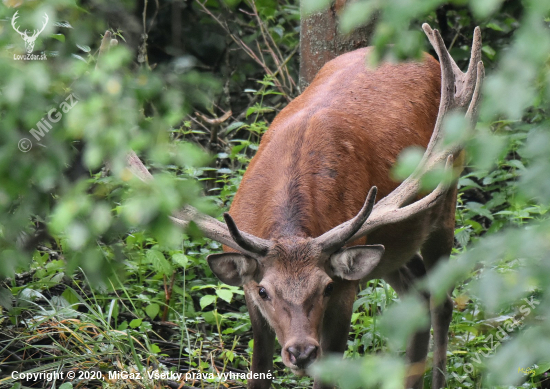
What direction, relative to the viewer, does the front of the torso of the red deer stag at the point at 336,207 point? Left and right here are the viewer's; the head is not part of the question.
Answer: facing the viewer and to the left of the viewer

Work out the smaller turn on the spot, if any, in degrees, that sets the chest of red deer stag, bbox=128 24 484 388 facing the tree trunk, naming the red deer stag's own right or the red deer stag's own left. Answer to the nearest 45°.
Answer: approximately 135° to the red deer stag's own right
